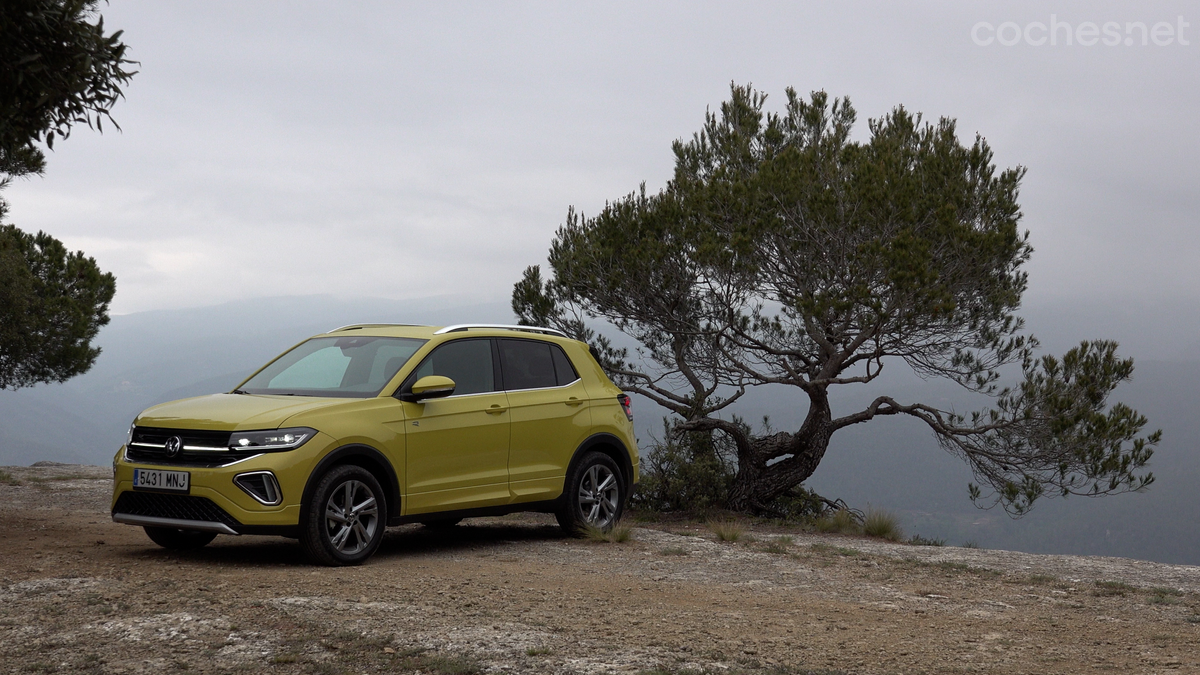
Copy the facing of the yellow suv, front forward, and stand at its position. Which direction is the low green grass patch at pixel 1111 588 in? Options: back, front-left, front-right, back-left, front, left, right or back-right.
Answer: back-left

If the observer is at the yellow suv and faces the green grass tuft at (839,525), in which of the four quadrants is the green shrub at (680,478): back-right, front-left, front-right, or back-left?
front-left

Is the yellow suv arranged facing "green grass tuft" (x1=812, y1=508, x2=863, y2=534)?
no

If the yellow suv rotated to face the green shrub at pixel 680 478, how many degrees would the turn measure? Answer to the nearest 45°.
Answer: approximately 180°

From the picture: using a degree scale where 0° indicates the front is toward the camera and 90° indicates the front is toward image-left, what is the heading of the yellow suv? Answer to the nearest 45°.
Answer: approximately 45°

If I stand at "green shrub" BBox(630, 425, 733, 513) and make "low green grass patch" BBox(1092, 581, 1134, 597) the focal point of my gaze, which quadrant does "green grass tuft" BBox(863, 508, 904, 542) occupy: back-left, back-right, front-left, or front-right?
front-left

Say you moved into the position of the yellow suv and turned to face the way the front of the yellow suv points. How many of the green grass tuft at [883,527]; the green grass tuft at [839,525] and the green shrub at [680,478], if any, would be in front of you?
0

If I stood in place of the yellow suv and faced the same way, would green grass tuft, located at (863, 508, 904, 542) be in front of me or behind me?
behind

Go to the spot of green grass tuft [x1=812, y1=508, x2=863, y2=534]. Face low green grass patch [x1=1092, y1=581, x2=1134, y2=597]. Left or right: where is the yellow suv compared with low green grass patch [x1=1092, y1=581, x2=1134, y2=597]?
right
